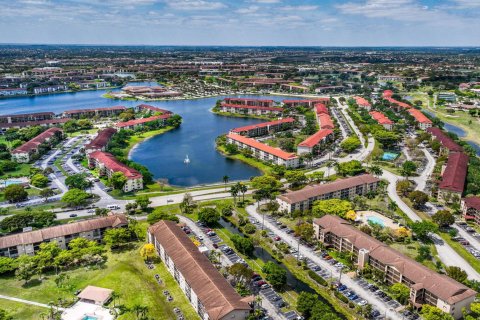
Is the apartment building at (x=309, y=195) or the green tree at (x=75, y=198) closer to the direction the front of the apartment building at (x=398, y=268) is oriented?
the green tree

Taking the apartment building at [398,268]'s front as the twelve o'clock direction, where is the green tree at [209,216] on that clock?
The green tree is roughly at 2 o'clock from the apartment building.

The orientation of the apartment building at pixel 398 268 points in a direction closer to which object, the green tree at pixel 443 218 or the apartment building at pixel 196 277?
the apartment building

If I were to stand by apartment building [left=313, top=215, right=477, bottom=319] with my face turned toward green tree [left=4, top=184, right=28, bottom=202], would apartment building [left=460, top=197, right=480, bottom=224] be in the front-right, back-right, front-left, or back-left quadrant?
back-right

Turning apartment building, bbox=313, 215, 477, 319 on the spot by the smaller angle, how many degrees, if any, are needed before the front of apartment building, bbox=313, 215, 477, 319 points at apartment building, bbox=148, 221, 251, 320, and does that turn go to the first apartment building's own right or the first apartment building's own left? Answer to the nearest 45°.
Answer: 0° — it already faces it

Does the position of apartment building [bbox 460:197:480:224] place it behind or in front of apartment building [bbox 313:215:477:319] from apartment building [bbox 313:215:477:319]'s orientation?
behind

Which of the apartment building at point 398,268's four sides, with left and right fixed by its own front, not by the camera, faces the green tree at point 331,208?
right

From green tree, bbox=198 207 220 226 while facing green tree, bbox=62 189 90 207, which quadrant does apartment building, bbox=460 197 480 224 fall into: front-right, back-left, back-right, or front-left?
back-right

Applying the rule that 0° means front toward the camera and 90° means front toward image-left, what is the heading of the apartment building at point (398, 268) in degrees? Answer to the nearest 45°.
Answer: approximately 45°

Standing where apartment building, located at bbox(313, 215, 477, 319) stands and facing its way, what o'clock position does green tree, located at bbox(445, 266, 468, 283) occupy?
The green tree is roughly at 7 o'clock from the apartment building.

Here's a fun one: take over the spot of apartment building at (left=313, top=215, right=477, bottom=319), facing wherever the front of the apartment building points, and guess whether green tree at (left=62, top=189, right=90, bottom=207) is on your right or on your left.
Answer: on your right

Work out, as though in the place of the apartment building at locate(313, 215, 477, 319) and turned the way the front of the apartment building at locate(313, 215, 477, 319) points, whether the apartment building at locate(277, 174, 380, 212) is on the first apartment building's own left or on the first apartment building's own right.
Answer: on the first apartment building's own right
